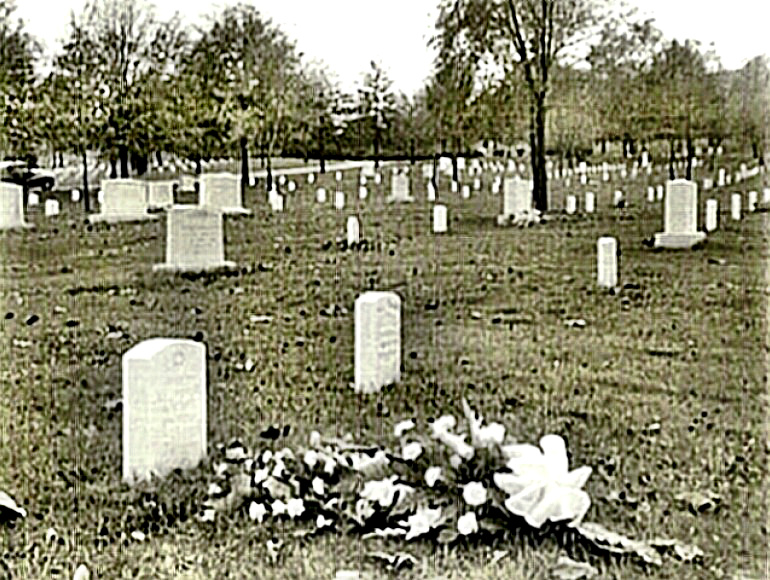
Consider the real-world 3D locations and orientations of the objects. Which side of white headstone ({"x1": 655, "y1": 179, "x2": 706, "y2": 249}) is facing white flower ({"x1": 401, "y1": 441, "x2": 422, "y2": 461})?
front

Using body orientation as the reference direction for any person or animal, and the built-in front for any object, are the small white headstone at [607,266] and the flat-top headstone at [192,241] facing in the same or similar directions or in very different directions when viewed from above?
same or similar directions

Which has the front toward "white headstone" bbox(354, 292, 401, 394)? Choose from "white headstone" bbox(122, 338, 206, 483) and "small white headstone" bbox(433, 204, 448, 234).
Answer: the small white headstone

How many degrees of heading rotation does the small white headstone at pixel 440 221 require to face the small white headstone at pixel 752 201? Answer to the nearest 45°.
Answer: approximately 135° to its left

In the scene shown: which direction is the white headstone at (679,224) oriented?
toward the camera

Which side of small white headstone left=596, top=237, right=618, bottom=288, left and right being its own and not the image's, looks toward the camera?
front

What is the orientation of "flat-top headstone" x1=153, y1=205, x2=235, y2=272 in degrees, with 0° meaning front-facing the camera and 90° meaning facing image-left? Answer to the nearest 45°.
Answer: approximately 0°

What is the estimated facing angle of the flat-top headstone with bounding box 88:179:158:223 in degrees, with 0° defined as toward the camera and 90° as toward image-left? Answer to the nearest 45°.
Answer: approximately 0°

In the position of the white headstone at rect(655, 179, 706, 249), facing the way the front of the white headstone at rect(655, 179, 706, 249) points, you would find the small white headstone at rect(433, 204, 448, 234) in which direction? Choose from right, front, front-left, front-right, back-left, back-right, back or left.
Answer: right

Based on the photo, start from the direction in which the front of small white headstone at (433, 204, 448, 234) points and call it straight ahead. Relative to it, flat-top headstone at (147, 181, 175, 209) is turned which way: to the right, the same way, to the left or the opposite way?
the same way

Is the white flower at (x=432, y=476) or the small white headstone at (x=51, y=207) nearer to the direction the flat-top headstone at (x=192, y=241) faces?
the white flower

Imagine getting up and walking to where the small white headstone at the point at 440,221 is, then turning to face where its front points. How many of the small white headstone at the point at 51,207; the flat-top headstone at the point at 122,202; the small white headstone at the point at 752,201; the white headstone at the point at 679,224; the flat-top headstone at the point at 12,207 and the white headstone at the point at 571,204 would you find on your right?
3

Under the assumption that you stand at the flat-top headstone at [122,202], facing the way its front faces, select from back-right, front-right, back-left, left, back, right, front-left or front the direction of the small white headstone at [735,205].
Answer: front-left

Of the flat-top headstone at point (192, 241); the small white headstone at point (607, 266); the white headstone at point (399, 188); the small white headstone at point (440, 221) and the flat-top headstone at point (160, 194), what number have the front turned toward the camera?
5

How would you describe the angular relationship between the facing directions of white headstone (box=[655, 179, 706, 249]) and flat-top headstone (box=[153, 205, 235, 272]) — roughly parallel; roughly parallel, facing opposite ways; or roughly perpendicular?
roughly parallel

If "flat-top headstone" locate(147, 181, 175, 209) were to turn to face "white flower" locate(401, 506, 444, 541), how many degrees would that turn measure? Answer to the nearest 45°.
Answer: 0° — it already faces it

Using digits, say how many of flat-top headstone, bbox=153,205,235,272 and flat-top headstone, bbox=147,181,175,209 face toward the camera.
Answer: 2
